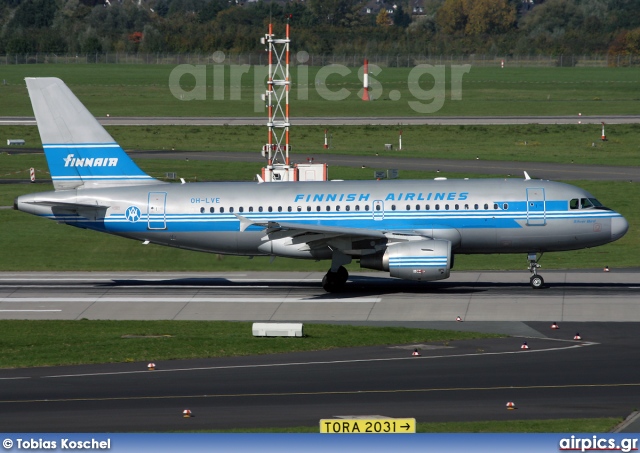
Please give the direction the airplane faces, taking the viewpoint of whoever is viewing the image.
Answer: facing to the right of the viewer
